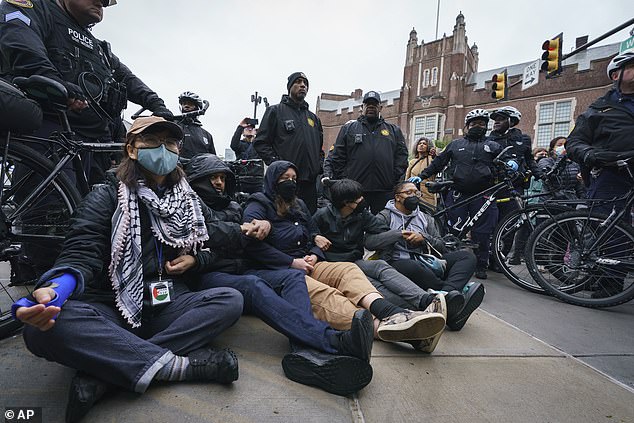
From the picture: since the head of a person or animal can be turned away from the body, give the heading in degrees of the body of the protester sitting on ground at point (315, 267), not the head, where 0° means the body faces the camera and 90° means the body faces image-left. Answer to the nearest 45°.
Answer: approximately 315°
